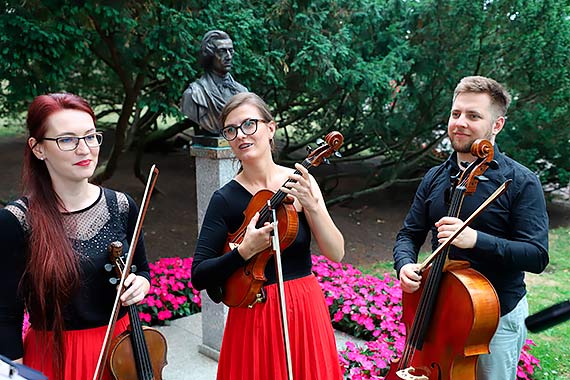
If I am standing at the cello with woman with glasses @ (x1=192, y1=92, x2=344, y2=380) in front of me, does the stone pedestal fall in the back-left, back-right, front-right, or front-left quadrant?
front-right

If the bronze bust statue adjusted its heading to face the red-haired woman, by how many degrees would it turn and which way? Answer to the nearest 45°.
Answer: approximately 45° to its right

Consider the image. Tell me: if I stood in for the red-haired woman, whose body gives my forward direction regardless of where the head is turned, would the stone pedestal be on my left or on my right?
on my left

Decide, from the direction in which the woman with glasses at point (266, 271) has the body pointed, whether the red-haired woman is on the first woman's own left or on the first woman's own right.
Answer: on the first woman's own right

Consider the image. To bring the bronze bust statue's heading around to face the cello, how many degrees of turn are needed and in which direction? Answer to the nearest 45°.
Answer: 0° — it already faces it

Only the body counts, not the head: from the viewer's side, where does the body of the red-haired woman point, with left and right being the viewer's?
facing the viewer and to the right of the viewer

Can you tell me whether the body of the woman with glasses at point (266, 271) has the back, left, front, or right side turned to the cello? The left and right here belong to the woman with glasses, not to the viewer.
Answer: left

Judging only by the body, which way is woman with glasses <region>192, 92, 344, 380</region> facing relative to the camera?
toward the camera

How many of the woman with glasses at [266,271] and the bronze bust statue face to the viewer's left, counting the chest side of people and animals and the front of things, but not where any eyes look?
0

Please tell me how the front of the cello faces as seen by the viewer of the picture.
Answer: facing the viewer and to the left of the viewer

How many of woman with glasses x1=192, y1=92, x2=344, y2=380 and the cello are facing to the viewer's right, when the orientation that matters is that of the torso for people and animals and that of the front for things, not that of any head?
0

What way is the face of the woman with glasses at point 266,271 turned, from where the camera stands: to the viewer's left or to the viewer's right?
to the viewer's left

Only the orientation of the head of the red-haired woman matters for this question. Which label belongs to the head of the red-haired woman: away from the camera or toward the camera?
toward the camera

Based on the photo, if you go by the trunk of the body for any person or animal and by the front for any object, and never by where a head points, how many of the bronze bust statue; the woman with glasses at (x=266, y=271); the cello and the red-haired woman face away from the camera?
0

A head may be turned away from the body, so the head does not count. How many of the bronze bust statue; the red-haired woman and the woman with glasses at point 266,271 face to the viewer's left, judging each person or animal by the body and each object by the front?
0
